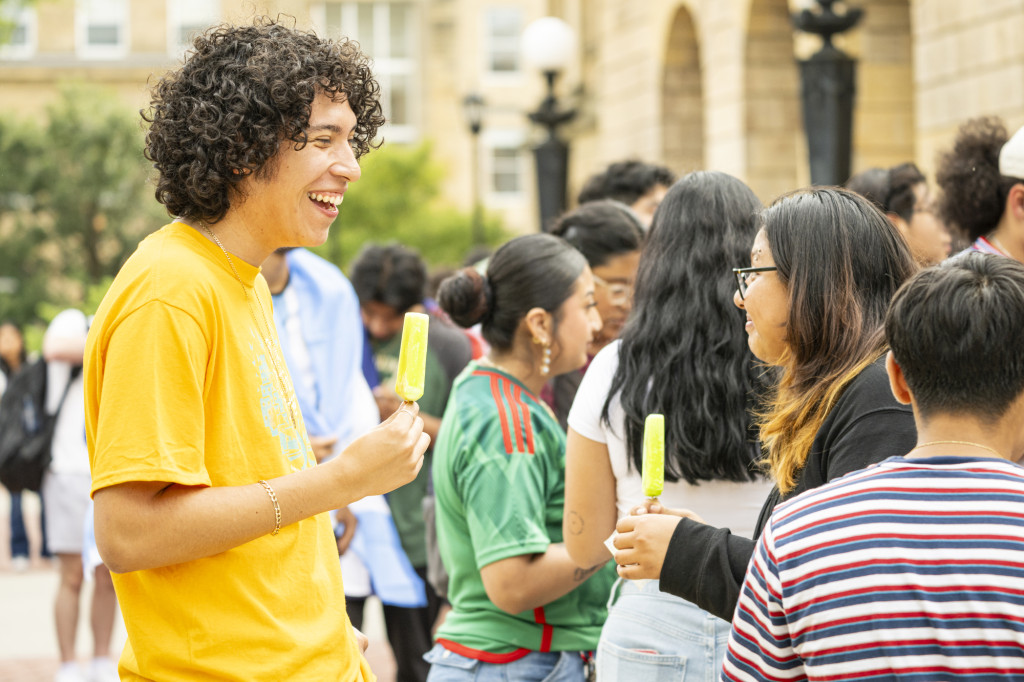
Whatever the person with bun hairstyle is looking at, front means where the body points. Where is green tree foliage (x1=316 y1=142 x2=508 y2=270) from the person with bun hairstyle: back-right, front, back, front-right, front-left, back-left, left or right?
left

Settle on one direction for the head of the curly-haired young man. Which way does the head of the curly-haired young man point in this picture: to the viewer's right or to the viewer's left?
to the viewer's right

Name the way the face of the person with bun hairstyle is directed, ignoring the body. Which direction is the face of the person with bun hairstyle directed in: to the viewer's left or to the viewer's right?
to the viewer's right

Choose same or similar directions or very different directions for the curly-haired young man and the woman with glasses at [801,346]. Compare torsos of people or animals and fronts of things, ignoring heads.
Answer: very different directions

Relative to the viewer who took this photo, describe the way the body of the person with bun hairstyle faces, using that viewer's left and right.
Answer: facing to the right of the viewer

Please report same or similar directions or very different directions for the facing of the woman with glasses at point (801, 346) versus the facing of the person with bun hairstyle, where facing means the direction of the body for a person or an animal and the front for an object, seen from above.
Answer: very different directions

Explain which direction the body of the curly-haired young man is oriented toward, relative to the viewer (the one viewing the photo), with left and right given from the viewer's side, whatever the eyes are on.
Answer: facing to the right of the viewer

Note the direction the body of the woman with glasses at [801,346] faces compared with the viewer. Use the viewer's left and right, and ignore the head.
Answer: facing to the left of the viewer

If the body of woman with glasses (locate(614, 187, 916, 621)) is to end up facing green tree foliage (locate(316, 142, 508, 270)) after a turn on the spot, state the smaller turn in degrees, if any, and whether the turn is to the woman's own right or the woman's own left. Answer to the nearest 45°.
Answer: approximately 90° to the woman's own right

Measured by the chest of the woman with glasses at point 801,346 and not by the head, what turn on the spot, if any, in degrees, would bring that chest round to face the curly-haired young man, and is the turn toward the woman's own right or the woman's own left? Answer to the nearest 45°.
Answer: approximately 45° to the woman's own left

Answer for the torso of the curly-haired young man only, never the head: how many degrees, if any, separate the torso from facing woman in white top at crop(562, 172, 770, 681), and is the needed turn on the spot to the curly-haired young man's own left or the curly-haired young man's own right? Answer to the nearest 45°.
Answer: approximately 45° to the curly-haired young man's own left
